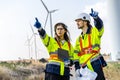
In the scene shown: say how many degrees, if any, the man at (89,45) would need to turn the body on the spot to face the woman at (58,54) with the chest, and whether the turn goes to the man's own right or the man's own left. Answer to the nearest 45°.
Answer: approximately 45° to the man's own right

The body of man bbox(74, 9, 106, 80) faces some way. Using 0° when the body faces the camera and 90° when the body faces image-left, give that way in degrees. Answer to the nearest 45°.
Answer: approximately 45°
